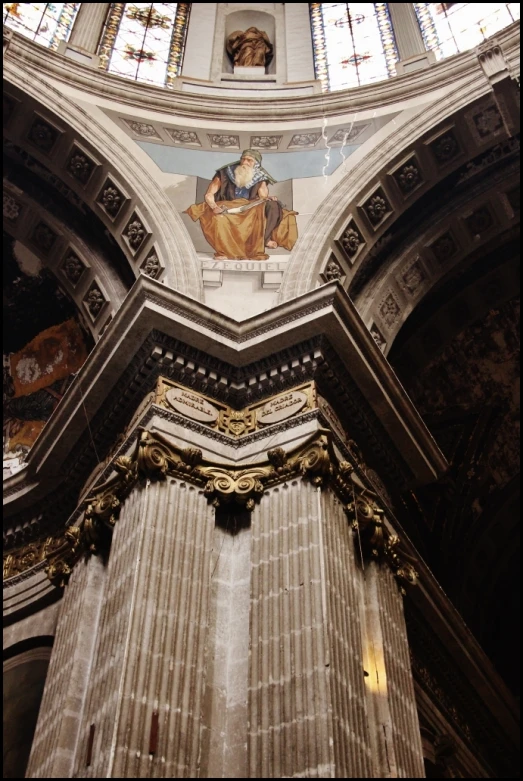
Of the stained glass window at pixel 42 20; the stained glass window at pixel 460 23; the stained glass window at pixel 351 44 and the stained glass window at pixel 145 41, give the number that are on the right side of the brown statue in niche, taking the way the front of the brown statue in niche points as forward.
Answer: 2

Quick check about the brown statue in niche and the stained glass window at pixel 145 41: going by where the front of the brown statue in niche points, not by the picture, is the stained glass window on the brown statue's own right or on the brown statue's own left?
on the brown statue's own right

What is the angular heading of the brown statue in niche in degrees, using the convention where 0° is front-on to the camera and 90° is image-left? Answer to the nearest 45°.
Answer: approximately 0°

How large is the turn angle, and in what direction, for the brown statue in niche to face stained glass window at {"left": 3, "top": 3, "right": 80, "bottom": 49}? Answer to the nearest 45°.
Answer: approximately 90° to its right

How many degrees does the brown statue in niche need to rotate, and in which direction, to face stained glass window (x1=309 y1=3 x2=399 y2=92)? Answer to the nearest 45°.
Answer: approximately 90° to its left
